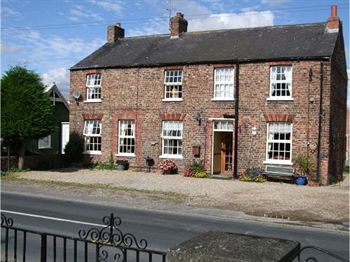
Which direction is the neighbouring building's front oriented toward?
toward the camera

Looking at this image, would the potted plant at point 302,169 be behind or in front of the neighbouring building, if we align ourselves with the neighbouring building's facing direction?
in front

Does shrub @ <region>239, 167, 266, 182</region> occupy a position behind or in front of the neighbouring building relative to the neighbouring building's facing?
in front

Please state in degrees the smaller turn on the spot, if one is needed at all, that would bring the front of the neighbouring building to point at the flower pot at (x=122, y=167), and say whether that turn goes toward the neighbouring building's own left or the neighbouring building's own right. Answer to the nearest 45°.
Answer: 0° — it already faces it

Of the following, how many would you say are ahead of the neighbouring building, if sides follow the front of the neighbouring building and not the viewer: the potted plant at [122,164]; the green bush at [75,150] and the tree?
3

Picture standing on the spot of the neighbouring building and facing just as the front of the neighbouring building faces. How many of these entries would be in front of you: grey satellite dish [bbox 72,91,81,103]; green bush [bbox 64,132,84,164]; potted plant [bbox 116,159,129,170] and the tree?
4

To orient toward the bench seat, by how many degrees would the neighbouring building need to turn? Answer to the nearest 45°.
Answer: approximately 45° to its left

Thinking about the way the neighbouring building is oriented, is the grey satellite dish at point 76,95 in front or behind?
in front
